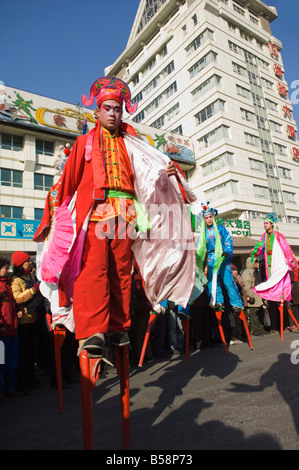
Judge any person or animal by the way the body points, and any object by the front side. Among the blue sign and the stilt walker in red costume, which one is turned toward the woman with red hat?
the blue sign

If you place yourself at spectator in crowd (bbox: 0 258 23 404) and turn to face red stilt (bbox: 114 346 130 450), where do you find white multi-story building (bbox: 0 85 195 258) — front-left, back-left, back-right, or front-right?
back-left

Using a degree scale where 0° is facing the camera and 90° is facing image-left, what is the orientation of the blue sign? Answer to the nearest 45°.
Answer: approximately 0°

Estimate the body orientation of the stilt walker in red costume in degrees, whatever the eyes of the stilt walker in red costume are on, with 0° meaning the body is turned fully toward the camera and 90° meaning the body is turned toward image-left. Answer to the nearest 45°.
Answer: approximately 0°

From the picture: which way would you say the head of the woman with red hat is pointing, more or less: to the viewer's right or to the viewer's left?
to the viewer's right

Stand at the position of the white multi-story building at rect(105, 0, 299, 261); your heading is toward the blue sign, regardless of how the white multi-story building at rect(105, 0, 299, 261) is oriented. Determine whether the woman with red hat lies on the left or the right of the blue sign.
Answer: left

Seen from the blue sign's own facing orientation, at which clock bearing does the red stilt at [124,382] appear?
The red stilt is roughly at 12 o'clock from the blue sign.

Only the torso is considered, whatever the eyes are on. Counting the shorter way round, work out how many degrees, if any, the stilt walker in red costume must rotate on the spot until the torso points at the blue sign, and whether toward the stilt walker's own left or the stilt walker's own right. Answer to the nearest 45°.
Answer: approximately 180°
